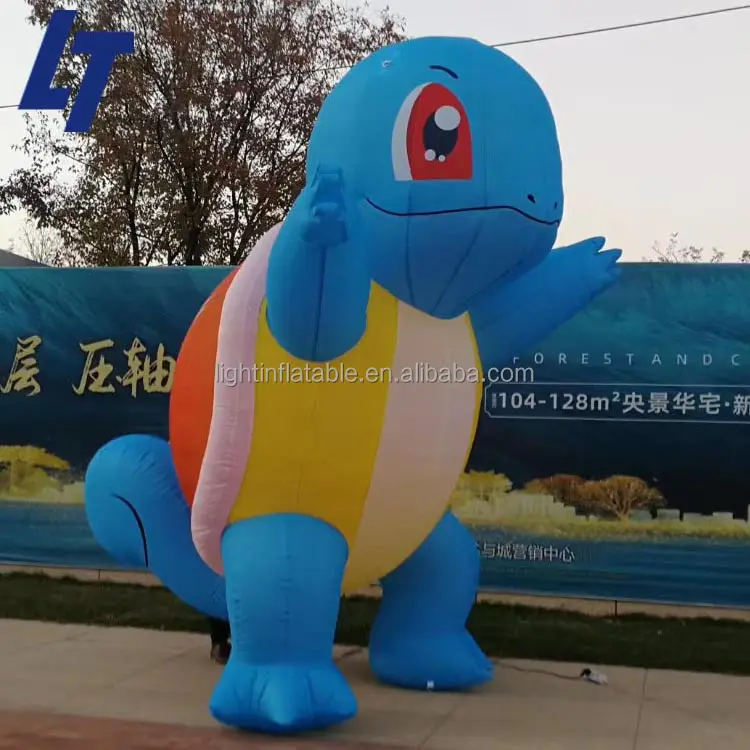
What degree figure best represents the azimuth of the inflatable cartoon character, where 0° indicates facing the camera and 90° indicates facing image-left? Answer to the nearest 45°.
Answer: approximately 315°

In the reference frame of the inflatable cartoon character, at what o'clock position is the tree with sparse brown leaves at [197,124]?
The tree with sparse brown leaves is roughly at 7 o'clock from the inflatable cartoon character.

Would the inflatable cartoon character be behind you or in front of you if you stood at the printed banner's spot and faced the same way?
in front

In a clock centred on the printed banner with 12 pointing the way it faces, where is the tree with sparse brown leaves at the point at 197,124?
The tree with sparse brown leaves is roughly at 5 o'clock from the printed banner.

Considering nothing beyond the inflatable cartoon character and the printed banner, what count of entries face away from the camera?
0

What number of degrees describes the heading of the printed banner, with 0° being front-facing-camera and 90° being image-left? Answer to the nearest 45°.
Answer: approximately 0°
